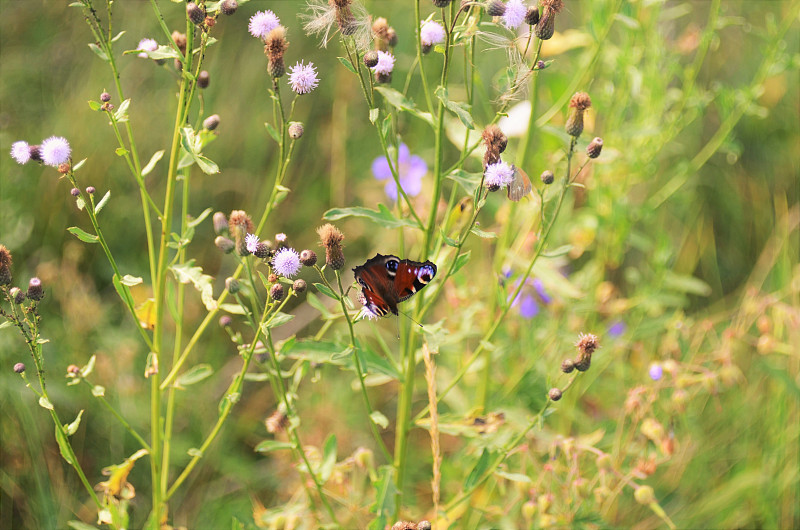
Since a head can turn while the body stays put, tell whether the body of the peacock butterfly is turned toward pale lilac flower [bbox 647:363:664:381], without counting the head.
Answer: no

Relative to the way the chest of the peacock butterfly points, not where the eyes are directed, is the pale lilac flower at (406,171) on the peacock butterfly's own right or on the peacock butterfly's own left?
on the peacock butterfly's own left

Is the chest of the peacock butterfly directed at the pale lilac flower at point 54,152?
no
